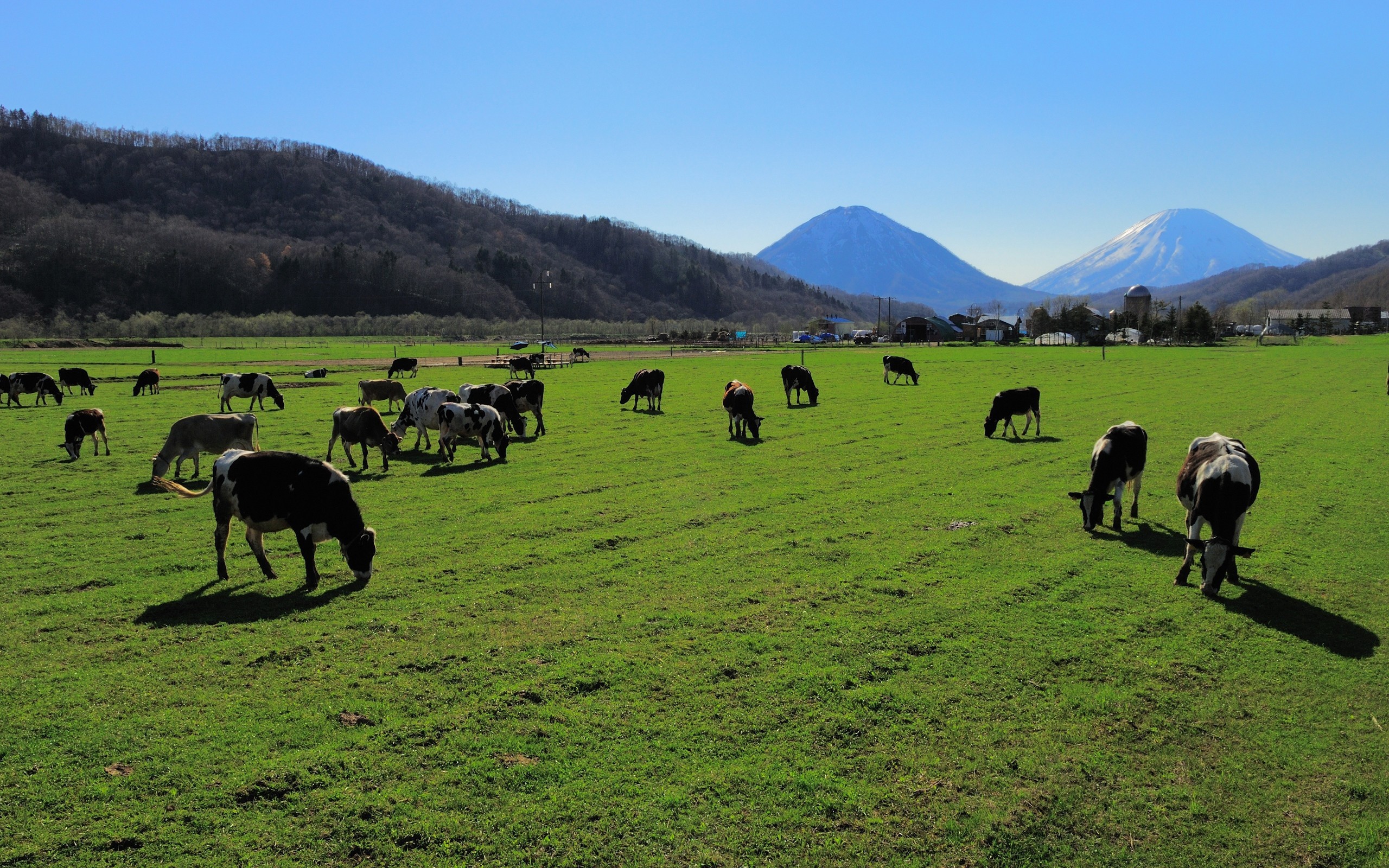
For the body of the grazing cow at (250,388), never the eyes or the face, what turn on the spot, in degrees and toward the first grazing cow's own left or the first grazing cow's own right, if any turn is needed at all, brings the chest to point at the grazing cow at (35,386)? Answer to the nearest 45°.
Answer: approximately 135° to the first grazing cow's own left

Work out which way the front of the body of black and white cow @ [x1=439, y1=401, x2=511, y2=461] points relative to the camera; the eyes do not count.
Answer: to the viewer's right

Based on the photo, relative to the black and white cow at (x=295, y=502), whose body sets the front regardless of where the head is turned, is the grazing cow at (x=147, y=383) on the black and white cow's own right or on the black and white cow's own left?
on the black and white cow's own left

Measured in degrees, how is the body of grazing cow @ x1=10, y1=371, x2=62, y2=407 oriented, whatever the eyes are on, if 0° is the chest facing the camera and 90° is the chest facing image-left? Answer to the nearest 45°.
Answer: approximately 270°

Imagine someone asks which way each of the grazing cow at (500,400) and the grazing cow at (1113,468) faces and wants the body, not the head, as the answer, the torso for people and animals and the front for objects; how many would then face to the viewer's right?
1

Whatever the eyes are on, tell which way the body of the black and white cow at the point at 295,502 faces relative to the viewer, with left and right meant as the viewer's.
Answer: facing to the right of the viewer

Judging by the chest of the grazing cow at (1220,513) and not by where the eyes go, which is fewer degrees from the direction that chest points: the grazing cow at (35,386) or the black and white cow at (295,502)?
the black and white cow

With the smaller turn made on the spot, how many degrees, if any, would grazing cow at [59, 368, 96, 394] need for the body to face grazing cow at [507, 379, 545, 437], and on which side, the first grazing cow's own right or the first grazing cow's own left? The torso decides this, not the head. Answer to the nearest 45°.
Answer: approximately 45° to the first grazing cow's own right
